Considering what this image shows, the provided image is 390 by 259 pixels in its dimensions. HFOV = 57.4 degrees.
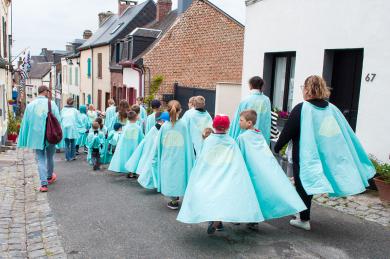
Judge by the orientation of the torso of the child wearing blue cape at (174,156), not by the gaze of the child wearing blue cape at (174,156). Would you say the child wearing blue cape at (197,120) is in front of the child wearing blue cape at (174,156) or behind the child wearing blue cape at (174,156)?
in front

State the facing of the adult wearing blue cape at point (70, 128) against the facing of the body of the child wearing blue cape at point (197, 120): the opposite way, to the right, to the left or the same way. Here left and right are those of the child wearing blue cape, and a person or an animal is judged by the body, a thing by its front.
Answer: the same way

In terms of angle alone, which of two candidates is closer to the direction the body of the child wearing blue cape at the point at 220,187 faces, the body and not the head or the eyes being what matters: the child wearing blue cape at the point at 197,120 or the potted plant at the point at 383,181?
the child wearing blue cape

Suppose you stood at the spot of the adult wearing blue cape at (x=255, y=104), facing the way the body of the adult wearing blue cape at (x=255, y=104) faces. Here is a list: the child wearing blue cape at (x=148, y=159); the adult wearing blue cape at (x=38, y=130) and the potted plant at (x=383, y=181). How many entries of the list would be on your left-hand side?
2

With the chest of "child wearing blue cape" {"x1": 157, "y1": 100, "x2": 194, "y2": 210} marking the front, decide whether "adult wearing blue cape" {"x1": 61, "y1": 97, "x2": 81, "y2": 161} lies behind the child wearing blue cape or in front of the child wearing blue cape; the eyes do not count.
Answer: in front

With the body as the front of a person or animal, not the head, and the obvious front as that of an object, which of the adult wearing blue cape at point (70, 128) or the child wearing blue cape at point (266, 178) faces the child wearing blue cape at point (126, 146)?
the child wearing blue cape at point (266, 178)

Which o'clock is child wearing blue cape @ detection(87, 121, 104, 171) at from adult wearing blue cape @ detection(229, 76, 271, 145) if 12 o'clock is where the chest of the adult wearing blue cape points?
The child wearing blue cape is roughly at 10 o'clock from the adult wearing blue cape.

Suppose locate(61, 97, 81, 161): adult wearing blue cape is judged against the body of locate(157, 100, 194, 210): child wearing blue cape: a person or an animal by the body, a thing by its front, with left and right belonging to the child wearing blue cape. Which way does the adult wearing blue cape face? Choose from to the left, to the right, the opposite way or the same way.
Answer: the same way

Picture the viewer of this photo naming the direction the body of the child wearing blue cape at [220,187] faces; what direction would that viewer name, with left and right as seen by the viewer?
facing away from the viewer

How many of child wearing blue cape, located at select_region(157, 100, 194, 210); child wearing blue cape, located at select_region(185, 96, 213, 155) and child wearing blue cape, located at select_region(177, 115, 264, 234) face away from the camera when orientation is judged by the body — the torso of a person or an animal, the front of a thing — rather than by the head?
3

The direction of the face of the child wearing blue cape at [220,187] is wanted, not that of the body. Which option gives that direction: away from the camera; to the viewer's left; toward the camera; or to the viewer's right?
away from the camera

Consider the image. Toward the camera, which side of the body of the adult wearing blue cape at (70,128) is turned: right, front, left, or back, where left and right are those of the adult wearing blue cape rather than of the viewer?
back

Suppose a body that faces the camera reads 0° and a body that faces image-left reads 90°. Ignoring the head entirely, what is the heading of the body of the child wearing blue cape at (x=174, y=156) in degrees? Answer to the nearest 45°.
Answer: approximately 180°

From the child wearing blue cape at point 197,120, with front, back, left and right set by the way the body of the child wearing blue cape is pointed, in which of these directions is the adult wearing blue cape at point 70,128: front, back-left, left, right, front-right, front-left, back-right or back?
front-left

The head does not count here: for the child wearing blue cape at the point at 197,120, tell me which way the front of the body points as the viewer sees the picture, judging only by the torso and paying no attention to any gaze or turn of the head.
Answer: away from the camera

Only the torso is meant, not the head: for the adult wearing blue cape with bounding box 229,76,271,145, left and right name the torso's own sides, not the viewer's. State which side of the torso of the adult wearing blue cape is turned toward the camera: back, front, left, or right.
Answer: back

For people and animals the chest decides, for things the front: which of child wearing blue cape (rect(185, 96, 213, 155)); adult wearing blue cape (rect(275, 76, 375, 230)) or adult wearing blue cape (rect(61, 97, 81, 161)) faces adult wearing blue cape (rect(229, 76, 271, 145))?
adult wearing blue cape (rect(275, 76, 375, 230))

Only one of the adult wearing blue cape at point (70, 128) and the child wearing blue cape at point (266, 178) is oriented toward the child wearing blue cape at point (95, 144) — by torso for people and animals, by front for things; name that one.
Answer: the child wearing blue cape at point (266, 178)
